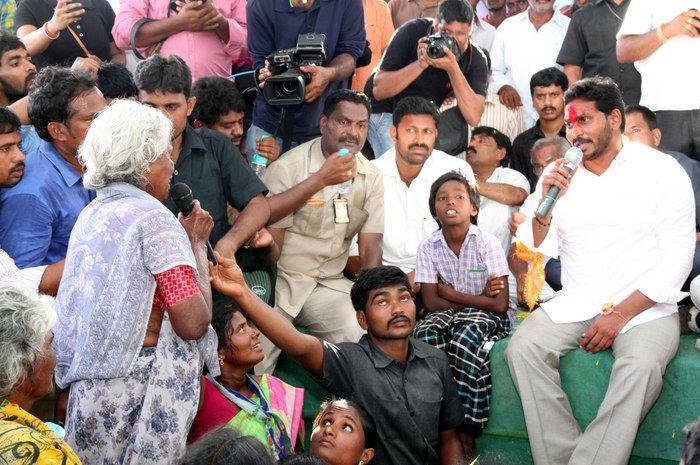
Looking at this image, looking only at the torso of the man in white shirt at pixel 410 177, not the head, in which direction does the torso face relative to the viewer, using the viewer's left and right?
facing the viewer

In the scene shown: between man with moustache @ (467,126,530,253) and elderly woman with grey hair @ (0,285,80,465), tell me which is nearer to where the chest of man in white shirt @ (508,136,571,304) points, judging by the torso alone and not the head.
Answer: the elderly woman with grey hair

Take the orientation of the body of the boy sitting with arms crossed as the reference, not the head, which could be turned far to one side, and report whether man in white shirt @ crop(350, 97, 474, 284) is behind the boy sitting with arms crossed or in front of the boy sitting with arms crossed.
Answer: behind

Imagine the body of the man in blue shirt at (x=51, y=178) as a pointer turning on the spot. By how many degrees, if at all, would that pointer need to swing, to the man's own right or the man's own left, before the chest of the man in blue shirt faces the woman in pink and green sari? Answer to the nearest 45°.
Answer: approximately 45° to the man's own right

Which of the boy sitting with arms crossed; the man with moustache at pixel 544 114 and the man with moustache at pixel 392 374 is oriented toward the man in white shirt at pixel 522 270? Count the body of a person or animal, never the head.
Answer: the man with moustache at pixel 544 114

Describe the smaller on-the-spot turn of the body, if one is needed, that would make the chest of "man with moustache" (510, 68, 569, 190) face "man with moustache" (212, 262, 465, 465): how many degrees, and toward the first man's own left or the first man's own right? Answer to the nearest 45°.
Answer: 0° — they already face them

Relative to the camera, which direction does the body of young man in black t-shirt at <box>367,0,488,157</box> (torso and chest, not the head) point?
toward the camera

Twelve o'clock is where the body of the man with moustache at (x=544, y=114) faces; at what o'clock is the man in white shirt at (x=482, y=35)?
The man in white shirt is roughly at 5 o'clock from the man with moustache.

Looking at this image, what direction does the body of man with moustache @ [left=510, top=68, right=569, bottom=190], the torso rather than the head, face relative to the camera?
toward the camera

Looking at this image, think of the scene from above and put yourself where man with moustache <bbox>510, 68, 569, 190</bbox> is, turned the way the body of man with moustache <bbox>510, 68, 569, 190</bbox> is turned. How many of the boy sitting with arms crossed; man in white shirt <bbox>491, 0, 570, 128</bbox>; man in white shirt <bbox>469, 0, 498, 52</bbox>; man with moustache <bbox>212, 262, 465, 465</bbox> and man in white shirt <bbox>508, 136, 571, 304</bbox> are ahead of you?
3

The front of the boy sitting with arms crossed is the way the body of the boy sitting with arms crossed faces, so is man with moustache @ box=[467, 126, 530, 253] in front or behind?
behind

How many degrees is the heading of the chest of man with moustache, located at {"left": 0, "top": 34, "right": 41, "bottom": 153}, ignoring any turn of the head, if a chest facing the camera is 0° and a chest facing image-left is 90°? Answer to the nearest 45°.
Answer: approximately 315°

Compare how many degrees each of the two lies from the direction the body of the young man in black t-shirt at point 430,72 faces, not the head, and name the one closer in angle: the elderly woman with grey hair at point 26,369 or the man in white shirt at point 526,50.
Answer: the elderly woman with grey hair

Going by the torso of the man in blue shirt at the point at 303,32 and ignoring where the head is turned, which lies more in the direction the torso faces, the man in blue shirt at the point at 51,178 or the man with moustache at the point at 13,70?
the man in blue shirt

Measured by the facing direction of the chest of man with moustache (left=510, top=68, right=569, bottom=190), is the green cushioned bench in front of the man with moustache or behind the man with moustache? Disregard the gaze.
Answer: in front

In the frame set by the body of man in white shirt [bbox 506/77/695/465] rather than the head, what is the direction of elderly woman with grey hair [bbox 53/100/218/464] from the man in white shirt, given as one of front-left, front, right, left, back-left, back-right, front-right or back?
front
